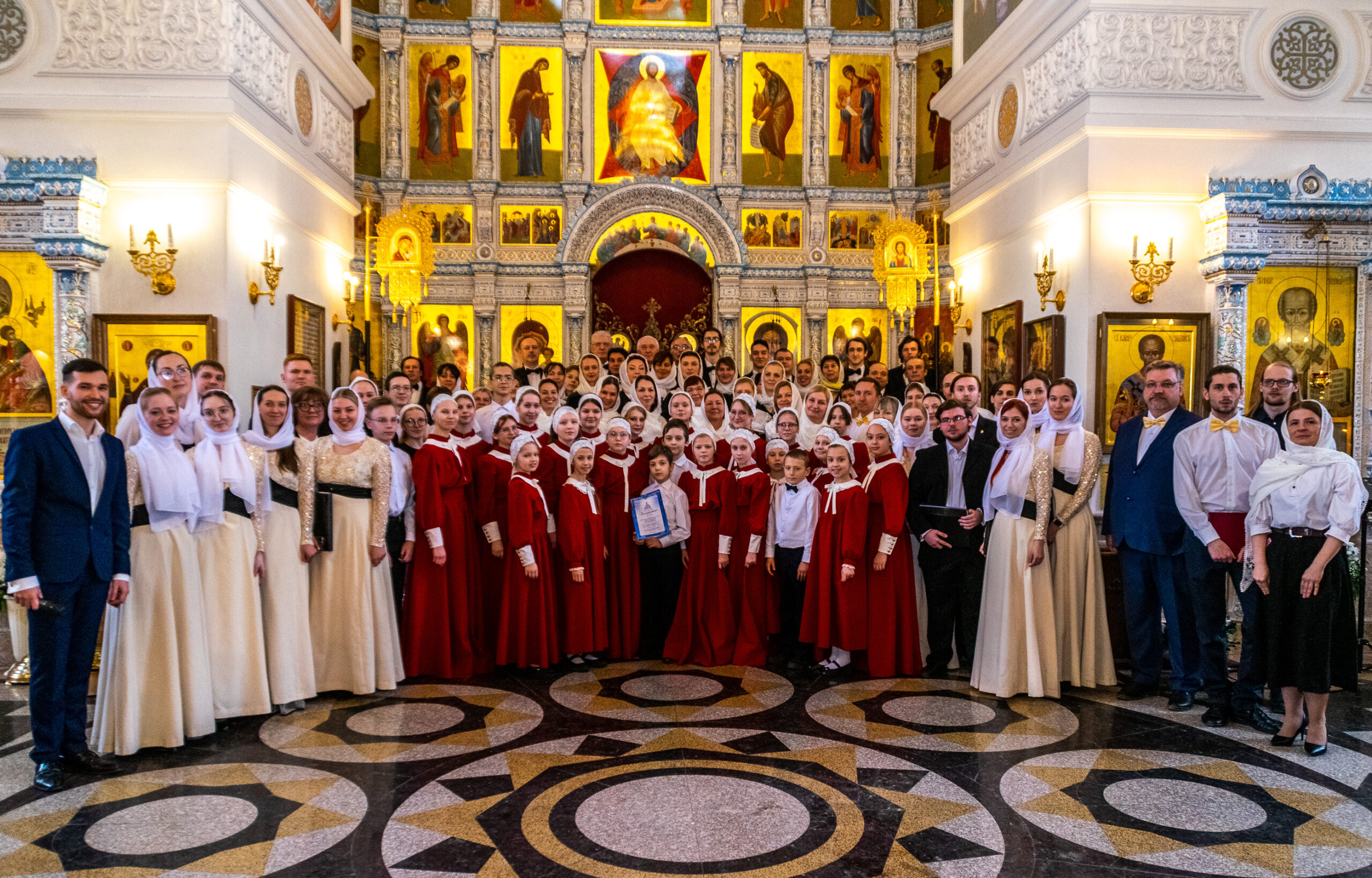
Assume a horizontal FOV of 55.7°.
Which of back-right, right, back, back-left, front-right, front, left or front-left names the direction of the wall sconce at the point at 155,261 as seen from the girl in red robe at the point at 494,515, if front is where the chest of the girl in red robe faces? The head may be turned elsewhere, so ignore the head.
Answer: back

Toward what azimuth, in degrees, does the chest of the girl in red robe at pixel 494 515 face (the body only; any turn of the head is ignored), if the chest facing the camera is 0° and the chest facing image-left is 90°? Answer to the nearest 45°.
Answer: approximately 315°

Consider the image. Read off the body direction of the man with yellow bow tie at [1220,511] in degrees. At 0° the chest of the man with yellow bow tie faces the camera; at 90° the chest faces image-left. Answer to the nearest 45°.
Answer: approximately 0°

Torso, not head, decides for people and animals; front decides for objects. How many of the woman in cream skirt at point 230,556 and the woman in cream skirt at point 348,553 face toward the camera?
2

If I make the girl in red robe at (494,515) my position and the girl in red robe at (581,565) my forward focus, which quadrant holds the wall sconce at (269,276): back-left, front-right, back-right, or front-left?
back-left
